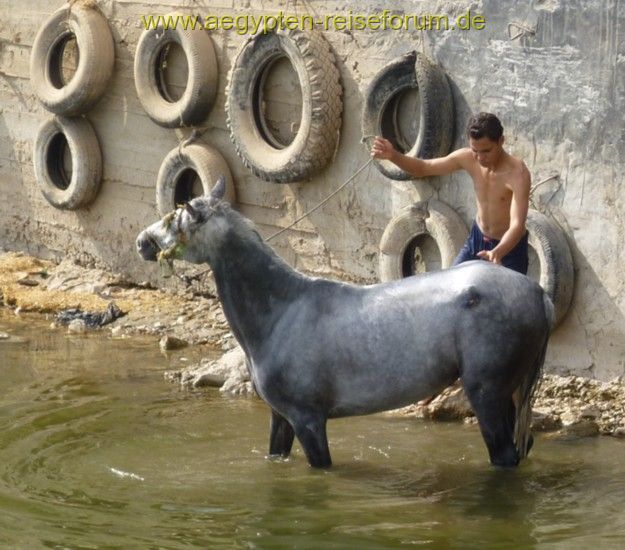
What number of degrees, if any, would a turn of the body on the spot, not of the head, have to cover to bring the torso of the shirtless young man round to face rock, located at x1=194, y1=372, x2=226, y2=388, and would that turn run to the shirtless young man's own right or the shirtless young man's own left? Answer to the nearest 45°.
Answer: approximately 90° to the shirtless young man's own right

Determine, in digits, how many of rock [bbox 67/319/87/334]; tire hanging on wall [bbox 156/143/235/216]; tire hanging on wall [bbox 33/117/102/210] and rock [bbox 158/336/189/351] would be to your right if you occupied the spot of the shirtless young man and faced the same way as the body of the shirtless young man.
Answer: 4

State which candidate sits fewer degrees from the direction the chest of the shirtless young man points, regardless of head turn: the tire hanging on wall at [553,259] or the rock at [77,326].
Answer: the rock

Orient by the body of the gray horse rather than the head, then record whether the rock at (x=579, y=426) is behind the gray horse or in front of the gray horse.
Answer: behind

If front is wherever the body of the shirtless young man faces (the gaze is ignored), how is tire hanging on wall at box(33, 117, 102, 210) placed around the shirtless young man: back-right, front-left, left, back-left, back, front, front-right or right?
right

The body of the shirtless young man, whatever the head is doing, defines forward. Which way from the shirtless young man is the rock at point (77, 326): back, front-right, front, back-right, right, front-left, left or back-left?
right

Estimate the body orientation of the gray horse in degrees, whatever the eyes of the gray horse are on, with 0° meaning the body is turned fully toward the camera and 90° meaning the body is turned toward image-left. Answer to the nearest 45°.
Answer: approximately 90°

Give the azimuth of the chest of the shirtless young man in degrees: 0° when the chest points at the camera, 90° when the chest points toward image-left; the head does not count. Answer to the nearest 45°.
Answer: approximately 45°

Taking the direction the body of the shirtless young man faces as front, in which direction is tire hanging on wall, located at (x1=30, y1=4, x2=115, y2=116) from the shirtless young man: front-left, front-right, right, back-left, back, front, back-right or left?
right
